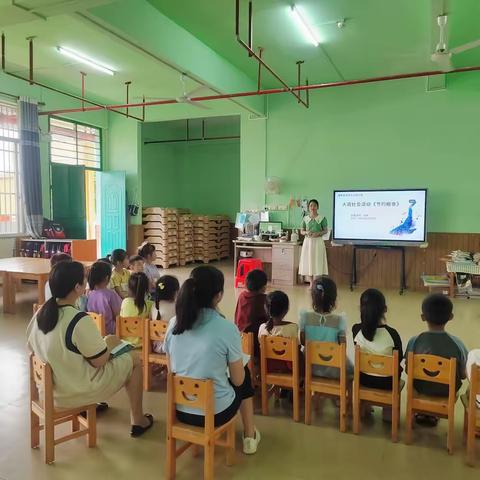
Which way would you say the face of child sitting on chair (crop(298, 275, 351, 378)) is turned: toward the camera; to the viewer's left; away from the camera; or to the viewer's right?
away from the camera

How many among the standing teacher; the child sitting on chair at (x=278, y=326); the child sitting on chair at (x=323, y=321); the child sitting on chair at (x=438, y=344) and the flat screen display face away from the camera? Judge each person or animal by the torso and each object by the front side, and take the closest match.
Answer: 3

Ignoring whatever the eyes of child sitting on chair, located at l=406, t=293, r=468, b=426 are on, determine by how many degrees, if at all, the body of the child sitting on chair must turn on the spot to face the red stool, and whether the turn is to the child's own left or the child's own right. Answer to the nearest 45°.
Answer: approximately 45° to the child's own left

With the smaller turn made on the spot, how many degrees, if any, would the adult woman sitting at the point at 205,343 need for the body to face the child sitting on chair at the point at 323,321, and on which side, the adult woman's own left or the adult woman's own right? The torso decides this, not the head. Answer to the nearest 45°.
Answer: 0° — they already face them

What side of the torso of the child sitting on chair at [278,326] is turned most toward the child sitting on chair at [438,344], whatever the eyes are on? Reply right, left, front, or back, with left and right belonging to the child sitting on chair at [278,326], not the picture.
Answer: right

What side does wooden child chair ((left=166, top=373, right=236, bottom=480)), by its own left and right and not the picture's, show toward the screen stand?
front

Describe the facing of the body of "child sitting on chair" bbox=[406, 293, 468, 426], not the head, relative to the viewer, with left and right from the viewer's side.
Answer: facing away from the viewer

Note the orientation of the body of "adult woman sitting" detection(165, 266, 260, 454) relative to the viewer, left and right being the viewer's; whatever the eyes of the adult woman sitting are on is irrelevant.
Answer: facing away from the viewer and to the right of the viewer

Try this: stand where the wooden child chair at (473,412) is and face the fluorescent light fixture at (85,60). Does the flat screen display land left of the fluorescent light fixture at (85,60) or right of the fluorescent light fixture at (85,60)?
right

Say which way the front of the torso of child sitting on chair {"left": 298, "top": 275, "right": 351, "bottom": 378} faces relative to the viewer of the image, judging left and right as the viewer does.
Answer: facing away from the viewer

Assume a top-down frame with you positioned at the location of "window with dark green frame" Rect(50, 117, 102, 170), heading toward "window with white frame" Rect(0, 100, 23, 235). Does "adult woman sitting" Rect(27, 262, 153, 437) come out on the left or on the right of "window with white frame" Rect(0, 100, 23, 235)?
left

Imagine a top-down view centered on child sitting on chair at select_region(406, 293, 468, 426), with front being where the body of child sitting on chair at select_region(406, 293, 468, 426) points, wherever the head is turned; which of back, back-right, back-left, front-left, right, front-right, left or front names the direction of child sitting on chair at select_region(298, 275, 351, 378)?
left

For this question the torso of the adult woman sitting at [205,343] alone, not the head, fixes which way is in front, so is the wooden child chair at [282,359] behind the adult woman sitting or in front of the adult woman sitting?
in front

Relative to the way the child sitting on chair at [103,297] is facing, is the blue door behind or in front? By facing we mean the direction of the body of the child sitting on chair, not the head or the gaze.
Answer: in front

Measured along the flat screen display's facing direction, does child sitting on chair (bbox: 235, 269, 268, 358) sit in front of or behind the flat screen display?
in front

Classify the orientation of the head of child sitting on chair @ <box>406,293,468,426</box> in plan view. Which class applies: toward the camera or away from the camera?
away from the camera
